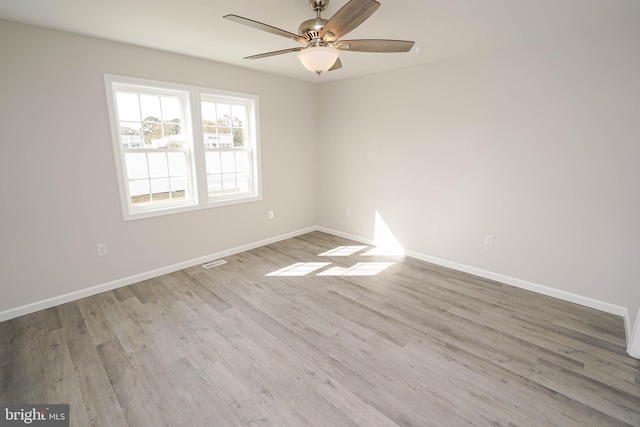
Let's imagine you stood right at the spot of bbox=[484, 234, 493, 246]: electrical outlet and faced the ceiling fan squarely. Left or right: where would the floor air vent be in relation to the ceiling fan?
right

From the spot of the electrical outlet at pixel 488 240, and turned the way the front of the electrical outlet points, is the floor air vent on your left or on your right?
on your right

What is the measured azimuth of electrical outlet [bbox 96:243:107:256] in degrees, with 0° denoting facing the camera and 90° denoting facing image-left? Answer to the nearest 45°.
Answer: approximately 0°

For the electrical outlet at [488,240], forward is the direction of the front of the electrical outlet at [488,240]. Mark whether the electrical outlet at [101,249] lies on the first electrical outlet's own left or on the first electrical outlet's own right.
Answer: on the first electrical outlet's own right

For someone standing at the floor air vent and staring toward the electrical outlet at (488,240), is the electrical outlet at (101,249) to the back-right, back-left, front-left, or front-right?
back-right

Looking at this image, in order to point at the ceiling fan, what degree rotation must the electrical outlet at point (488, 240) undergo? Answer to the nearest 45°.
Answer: approximately 45° to its right

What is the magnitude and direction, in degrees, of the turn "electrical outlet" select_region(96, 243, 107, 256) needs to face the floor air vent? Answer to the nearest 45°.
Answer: approximately 90° to its left

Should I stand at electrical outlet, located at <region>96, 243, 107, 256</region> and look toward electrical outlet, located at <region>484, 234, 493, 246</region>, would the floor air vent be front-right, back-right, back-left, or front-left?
front-left

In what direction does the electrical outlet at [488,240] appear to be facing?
toward the camera

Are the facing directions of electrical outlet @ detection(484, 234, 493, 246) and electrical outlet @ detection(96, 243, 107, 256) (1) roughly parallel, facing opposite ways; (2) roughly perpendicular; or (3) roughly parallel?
roughly perpendicular

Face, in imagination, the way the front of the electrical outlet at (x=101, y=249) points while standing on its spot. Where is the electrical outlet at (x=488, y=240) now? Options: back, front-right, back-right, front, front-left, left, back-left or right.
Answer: front-left

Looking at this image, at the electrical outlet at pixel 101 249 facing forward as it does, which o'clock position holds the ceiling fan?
The ceiling fan is roughly at 11 o'clock from the electrical outlet.
